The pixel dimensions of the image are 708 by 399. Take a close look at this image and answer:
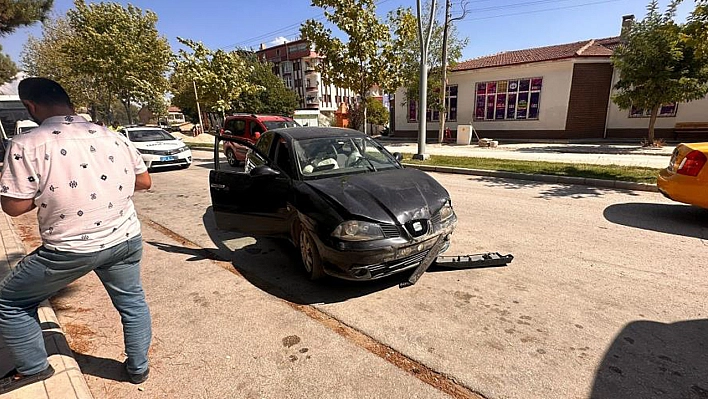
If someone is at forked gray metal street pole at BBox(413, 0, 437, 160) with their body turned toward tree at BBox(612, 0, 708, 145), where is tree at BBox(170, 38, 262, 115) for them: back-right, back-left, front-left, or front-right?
back-left

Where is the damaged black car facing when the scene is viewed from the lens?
facing the viewer and to the right of the viewer

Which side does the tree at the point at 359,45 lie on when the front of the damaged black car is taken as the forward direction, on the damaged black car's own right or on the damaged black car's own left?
on the damaged black car's own left

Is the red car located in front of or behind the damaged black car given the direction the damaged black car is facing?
behind

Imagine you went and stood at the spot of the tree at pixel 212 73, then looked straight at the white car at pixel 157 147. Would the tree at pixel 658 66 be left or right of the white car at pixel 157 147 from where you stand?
left

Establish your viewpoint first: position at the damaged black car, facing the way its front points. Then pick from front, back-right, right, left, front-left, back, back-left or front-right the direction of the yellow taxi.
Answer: front-left

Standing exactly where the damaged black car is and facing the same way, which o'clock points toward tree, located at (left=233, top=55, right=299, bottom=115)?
The tree is roughly at 7 o'clock from the damaged black car.

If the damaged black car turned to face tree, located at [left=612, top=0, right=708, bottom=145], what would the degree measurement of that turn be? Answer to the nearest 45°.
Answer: approximately 90° to its left

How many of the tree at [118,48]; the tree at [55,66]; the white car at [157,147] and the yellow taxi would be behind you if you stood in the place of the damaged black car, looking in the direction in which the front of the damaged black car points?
3

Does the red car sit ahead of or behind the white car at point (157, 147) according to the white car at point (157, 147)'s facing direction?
ahead

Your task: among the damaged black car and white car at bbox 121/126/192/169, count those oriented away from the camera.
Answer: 0

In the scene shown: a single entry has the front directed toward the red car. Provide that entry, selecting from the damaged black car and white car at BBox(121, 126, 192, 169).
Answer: the white car

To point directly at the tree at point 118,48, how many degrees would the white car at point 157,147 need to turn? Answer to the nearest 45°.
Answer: approximately 135° to its left

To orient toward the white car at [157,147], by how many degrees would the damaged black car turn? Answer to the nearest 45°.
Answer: approximately 180°
